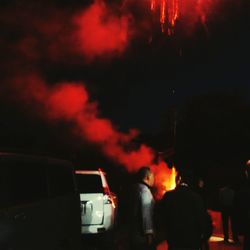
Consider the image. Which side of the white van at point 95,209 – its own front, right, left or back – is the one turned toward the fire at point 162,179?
right

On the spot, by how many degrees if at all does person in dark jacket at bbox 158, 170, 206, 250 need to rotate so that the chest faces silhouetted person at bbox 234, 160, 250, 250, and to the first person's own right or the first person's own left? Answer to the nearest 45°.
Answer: approximately 90° to the first person's own right

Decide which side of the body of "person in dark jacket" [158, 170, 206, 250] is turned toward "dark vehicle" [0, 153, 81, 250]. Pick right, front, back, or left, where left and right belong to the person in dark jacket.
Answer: left

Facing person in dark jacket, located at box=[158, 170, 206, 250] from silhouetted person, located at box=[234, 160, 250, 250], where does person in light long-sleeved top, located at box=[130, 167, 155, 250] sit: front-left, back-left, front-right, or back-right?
front-right

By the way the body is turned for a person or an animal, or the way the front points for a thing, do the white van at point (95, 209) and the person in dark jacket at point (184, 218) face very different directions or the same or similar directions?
same or similar directions

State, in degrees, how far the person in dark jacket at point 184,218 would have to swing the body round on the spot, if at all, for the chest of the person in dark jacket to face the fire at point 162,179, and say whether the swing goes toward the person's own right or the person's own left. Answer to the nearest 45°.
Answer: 0° — they already face it

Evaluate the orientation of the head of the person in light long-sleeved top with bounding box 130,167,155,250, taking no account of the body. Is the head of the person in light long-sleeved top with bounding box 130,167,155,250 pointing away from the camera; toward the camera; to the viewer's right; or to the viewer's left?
to the viewer's right

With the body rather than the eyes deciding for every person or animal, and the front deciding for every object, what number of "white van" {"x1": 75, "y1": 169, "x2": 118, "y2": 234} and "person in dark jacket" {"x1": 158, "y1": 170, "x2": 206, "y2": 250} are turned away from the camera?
2

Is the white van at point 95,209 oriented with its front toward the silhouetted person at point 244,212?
no

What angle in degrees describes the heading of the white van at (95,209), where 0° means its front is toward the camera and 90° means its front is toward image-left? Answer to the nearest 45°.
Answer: approximately 180°

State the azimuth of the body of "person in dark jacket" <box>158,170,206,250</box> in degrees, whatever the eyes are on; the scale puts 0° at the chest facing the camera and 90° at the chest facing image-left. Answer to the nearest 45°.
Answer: approximately 180°

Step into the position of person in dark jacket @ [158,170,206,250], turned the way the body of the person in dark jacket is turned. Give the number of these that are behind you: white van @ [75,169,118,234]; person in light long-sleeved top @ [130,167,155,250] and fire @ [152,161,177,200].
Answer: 0

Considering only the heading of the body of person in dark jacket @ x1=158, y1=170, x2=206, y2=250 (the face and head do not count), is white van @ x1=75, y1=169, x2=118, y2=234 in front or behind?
in front

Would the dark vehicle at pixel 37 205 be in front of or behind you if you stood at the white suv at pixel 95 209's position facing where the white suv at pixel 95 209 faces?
behind
